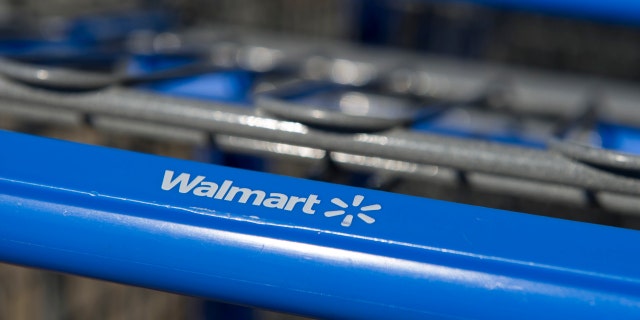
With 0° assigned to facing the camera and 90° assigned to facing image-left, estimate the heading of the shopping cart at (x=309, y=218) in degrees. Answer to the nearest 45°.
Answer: approximately 180°
